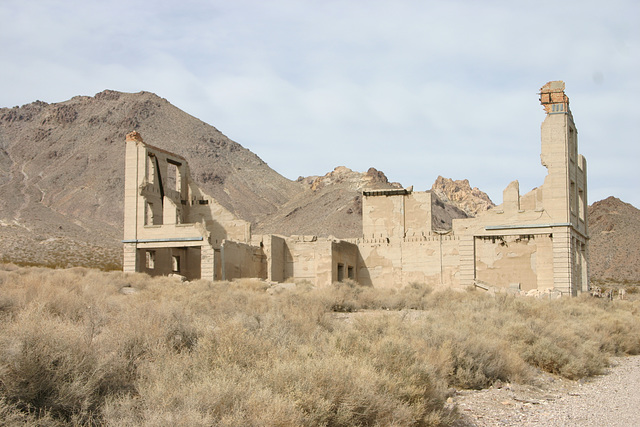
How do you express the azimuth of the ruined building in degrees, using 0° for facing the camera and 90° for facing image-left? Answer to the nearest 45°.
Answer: approximately 0°
